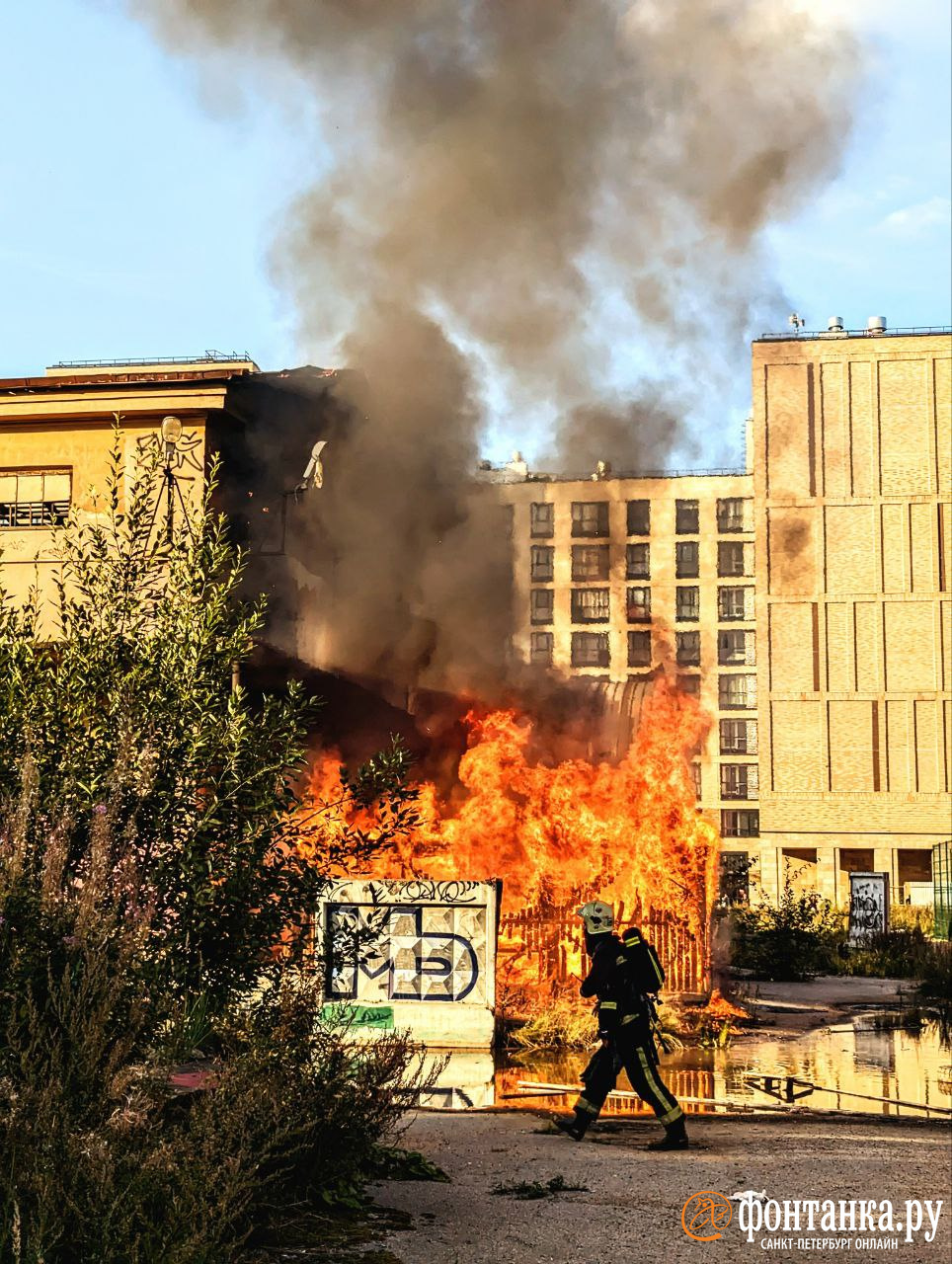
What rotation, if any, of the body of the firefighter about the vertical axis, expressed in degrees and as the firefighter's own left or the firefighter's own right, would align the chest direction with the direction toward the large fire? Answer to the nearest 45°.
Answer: approximately 90° to the firefighter's own right

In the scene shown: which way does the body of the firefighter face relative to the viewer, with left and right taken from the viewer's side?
facing to the left of the viewer

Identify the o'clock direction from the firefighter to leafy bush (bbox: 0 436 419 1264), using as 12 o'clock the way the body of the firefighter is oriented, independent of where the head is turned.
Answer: The leafy bush is roughly at 10 o'clock from the firefighter.

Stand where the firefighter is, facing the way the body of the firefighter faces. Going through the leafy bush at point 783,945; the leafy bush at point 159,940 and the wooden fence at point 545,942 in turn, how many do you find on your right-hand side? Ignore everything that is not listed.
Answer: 2
